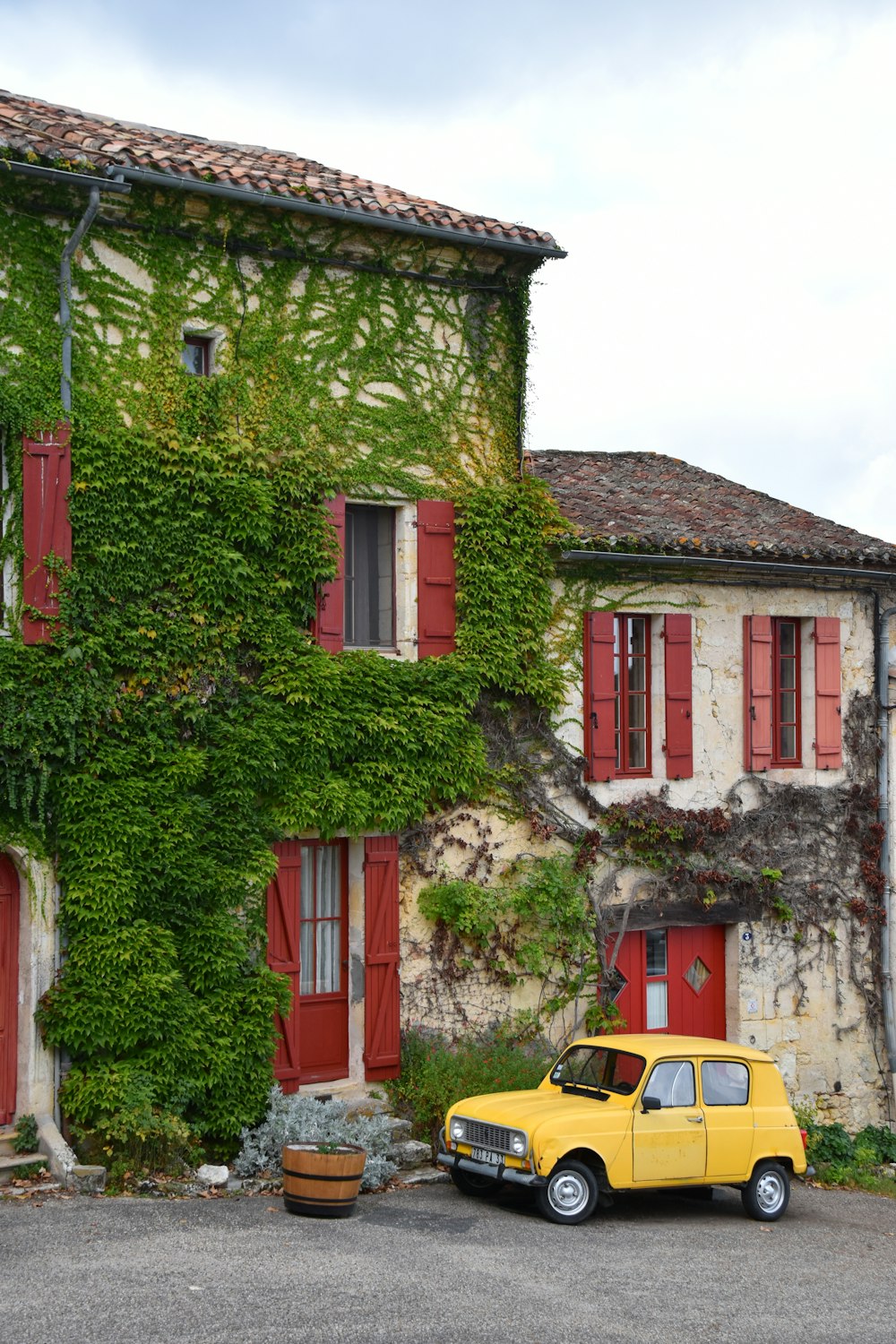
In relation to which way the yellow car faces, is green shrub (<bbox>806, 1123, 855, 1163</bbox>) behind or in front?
behind

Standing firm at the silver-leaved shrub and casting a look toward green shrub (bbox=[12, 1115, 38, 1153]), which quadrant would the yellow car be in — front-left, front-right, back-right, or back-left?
back-left

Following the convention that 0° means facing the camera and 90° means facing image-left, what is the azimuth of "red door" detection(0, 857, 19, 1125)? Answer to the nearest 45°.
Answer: approximately 0°

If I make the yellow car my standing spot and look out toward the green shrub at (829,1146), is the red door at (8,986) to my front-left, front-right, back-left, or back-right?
back-left

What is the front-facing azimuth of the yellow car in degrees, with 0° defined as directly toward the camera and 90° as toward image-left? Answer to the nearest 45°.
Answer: approximately 45°

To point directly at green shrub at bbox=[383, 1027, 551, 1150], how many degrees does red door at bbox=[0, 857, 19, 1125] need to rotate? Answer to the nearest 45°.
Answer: approximately 90° to its left

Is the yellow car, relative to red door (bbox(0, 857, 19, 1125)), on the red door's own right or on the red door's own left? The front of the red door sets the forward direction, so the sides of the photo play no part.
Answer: on the red door's own left

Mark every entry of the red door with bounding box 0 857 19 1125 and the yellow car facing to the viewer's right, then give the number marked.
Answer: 0

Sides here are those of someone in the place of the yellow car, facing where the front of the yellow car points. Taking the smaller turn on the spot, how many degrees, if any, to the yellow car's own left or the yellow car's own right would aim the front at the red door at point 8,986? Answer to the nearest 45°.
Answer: approximately 45° to the yellow car's own right

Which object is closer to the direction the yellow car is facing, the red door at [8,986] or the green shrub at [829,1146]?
the red door

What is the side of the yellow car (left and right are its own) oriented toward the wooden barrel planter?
front
